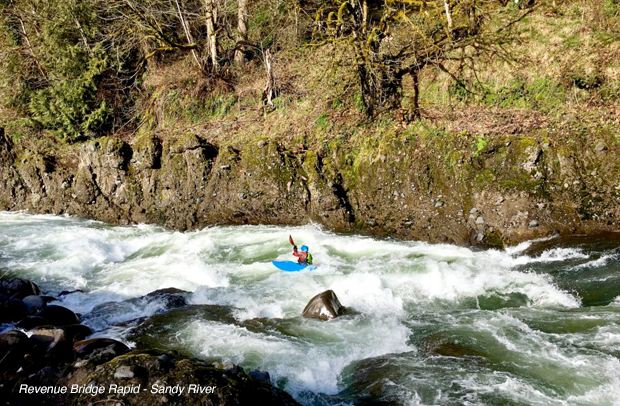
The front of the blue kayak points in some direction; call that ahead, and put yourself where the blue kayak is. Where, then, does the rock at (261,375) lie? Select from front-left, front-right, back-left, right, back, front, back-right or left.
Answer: left

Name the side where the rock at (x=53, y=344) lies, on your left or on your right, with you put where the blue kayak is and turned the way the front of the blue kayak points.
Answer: on your left

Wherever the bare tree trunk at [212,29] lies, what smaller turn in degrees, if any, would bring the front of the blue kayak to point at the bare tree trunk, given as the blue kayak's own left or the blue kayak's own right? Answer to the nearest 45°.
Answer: approximately 90° to the blue kayak's own right

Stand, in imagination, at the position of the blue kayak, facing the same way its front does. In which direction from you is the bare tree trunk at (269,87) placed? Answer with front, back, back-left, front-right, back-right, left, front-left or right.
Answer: right

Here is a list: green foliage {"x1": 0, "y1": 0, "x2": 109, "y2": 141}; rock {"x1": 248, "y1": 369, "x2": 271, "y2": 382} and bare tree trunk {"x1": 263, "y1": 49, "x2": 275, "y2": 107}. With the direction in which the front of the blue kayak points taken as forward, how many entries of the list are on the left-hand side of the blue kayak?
1

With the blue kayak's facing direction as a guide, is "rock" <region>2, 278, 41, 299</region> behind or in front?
in front

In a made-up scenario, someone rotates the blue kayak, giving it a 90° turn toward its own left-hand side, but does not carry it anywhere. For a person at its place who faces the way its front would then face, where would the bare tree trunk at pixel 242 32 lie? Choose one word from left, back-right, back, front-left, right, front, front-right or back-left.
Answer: back

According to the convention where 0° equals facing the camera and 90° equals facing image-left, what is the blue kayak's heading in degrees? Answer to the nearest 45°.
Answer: approximately 90°

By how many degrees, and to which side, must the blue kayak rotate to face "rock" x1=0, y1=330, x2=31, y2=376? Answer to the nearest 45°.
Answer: approximately 45° to its left

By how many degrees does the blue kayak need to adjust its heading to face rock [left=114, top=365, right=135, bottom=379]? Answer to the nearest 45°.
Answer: approximately 90° to its left

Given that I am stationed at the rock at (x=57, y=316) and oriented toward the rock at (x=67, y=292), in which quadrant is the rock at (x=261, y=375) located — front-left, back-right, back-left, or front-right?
back-right

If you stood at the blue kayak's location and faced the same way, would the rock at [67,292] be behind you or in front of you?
in front
